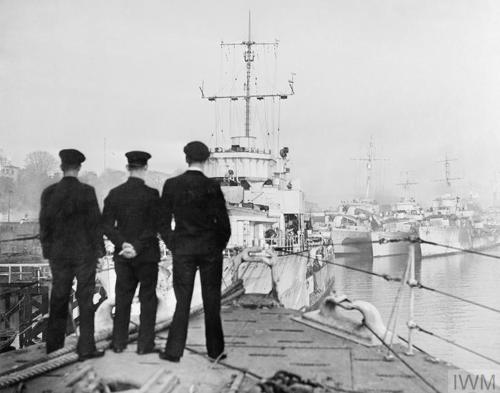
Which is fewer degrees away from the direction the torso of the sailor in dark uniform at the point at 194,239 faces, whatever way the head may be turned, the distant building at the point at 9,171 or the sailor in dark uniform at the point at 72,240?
the distant building

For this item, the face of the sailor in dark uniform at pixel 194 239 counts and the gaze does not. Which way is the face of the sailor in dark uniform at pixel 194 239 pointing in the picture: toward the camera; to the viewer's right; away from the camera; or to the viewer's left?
away from the camera

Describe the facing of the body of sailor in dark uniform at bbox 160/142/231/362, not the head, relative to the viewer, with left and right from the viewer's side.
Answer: facing away from the viewer

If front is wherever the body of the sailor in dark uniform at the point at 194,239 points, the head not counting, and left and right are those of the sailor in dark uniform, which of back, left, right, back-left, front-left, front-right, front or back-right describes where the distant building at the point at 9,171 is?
front-left

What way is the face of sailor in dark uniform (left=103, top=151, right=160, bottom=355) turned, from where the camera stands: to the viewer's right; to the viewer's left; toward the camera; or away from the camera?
away from the camera

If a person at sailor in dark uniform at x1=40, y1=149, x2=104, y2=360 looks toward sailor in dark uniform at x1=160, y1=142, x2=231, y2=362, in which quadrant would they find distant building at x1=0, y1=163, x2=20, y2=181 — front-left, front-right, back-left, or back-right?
back-left

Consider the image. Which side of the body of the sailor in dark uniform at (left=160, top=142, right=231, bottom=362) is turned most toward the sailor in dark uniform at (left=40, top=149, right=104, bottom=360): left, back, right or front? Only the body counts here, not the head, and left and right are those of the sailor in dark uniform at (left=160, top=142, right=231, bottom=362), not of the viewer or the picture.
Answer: left

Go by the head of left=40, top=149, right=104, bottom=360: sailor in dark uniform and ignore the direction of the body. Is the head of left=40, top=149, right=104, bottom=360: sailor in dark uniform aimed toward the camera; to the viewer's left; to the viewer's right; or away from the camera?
away from the camera

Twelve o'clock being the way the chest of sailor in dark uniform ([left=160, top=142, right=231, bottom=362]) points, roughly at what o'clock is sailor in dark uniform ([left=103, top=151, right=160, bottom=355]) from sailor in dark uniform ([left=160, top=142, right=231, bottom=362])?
sailor in dark uniform ([left=103, top=151, right=160, bottom=355]) is roughly at 10 o'clock from sailor in dark uniform ([left=160, top=142, right=231, bottom=362]).
